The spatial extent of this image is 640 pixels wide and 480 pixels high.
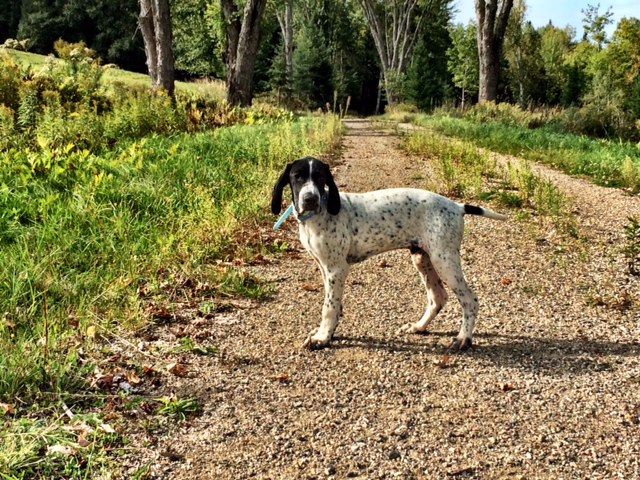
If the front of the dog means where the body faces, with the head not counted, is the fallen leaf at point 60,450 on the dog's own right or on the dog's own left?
on the dog's own left

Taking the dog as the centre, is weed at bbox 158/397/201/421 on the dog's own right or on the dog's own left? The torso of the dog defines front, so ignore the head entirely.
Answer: on the dog's own left

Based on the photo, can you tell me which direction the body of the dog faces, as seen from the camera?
to the viewer's left

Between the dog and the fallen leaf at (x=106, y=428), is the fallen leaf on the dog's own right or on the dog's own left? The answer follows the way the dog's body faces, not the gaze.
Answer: on the dog's own left

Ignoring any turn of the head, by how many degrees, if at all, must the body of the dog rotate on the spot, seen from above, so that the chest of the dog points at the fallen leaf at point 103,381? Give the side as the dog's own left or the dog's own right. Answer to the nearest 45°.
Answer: approximately 45° to the dog's own left

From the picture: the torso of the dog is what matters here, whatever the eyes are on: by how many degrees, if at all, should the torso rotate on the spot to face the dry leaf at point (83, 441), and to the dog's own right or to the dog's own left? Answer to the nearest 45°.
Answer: approximately 45° to the dog's own left
